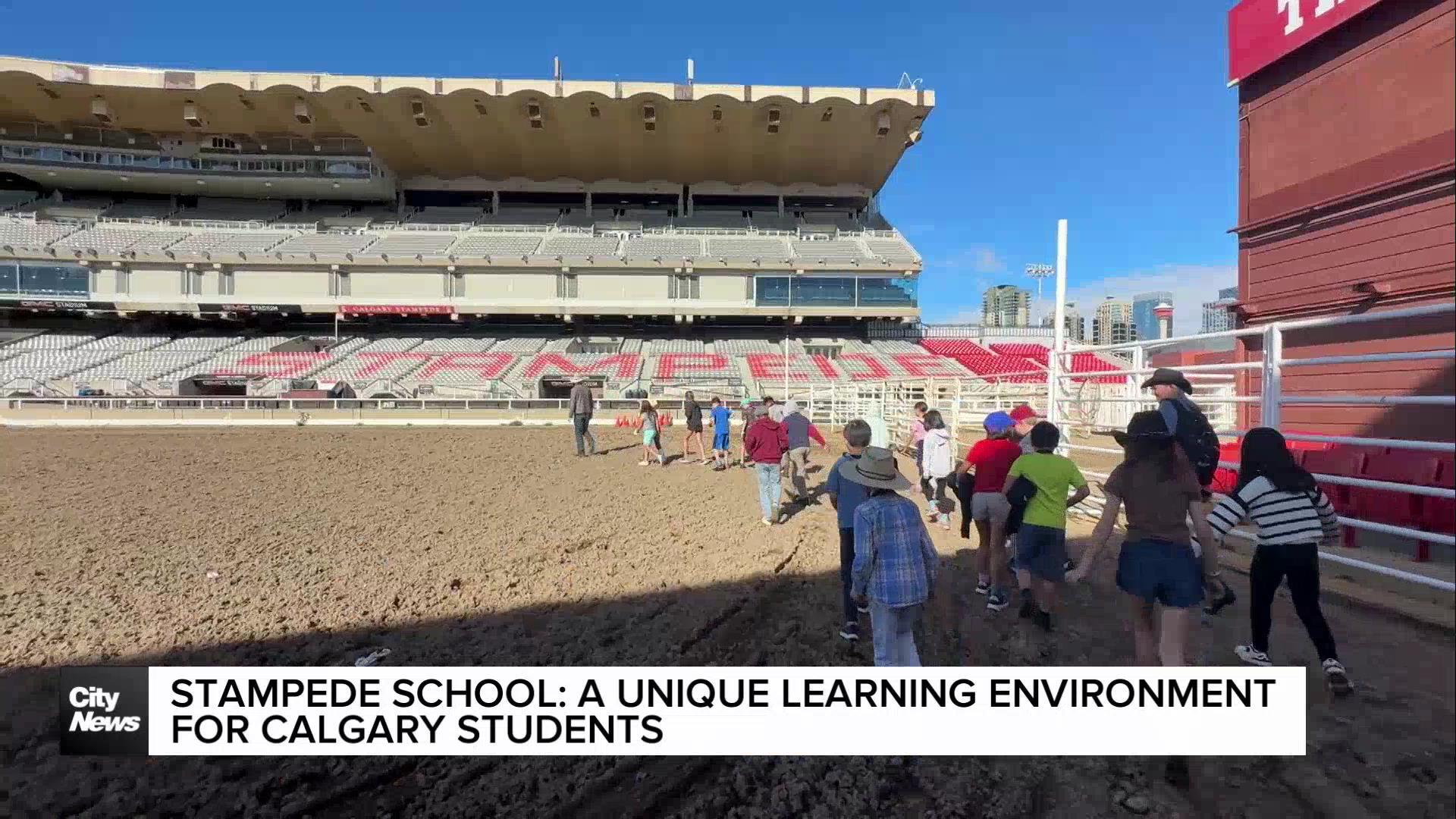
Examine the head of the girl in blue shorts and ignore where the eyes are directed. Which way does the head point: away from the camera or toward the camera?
away from the camera

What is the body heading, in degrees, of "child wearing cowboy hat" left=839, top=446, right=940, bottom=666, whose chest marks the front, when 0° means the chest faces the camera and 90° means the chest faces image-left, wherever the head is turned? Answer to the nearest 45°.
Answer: approximately 180°

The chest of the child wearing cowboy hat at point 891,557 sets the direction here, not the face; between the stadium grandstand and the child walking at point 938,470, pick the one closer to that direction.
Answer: the child walking

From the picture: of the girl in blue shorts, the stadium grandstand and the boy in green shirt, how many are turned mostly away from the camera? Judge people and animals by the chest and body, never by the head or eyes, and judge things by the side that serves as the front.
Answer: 2

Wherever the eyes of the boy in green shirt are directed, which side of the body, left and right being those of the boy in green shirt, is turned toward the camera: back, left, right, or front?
back

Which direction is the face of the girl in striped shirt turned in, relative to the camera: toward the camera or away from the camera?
away from the camera

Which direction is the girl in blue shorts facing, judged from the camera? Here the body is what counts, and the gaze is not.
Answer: away from the camera

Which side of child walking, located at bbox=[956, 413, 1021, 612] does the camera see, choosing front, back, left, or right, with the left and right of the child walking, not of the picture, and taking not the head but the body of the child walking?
back

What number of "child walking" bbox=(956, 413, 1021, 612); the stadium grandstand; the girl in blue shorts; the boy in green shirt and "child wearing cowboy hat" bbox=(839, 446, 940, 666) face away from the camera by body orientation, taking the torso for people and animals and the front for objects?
4

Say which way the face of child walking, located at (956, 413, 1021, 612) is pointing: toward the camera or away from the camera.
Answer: away from the camera

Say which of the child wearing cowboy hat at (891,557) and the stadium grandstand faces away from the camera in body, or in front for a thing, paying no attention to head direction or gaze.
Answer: the child wearing cowboy hat

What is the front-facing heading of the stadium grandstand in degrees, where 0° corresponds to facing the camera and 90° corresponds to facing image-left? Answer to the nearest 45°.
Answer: approximately 0°
